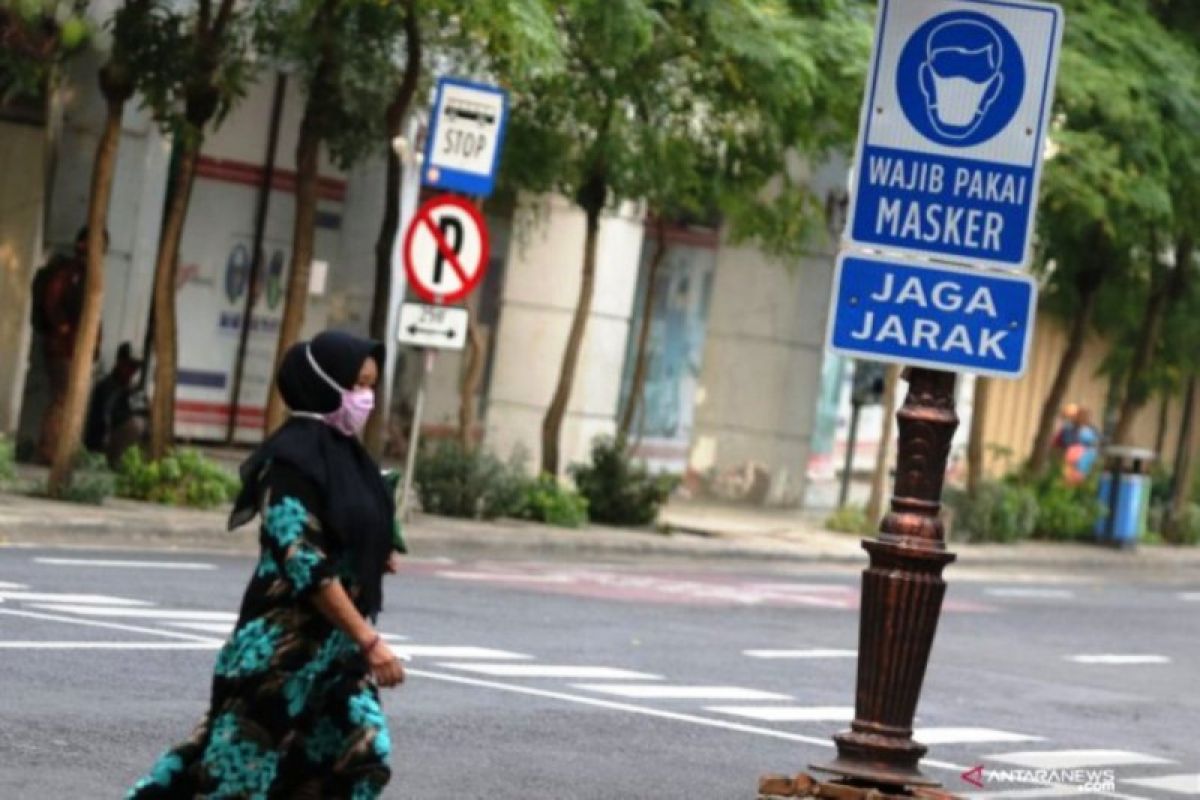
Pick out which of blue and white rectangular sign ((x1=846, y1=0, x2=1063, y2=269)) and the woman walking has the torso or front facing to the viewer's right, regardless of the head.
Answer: the woman walking

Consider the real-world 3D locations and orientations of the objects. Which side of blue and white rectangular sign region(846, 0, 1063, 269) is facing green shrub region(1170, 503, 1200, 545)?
back

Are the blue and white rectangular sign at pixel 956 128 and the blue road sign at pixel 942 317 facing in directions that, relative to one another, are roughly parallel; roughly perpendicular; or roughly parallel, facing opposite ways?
roughly parallel

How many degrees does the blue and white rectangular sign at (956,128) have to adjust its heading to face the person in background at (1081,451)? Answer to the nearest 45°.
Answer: approximately 180°

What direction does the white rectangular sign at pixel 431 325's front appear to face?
toward the camera

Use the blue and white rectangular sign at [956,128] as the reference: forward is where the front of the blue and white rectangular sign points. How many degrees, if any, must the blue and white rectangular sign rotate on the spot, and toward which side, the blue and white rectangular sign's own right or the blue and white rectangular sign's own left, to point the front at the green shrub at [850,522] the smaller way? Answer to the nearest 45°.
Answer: approximately 180°

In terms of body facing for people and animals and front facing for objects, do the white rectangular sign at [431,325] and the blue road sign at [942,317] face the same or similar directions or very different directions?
same or similar directions

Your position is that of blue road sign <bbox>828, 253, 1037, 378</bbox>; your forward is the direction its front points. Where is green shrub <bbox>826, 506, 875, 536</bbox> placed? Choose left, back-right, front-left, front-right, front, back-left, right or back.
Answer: back

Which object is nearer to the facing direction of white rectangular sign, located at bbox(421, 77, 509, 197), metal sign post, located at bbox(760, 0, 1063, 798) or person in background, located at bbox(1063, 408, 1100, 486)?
the metal sign post

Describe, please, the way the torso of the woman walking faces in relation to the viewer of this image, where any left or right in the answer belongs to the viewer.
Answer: facing to the right of the viewer

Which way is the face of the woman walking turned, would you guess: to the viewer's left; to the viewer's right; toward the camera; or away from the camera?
to the viewer's right

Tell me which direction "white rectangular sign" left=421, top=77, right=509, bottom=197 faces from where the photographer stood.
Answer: facing the viewer

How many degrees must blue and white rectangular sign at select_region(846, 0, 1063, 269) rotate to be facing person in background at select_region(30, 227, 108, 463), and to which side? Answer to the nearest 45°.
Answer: approximately 135° to its right

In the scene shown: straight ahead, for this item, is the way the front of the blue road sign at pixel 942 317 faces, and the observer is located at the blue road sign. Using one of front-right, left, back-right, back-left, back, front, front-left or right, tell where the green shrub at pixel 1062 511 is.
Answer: back

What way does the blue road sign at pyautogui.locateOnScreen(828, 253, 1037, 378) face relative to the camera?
toward the camera
